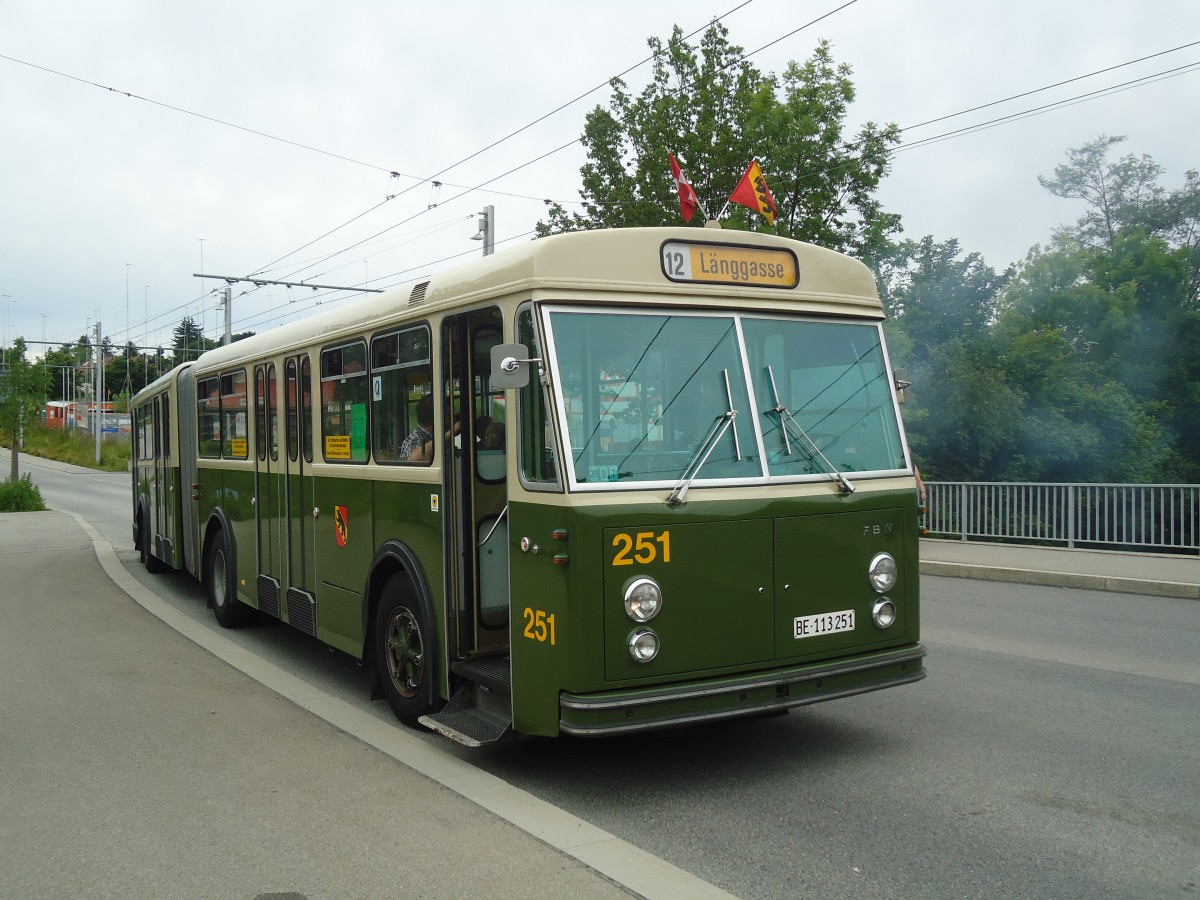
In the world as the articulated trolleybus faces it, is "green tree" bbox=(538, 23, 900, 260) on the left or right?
on its left

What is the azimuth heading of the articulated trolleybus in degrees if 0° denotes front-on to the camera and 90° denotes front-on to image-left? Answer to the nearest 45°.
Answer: approximately 315°

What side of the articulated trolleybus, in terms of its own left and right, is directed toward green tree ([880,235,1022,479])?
left

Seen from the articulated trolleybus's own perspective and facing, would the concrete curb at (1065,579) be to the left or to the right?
on its left

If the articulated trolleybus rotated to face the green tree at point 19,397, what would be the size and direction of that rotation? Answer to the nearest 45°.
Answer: approximately 180°

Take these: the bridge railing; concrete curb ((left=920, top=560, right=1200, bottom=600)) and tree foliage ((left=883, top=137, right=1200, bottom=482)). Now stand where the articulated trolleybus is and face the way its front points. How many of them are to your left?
3

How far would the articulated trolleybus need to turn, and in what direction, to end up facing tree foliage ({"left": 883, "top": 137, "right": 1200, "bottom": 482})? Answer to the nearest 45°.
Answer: approximately 90° to its left
